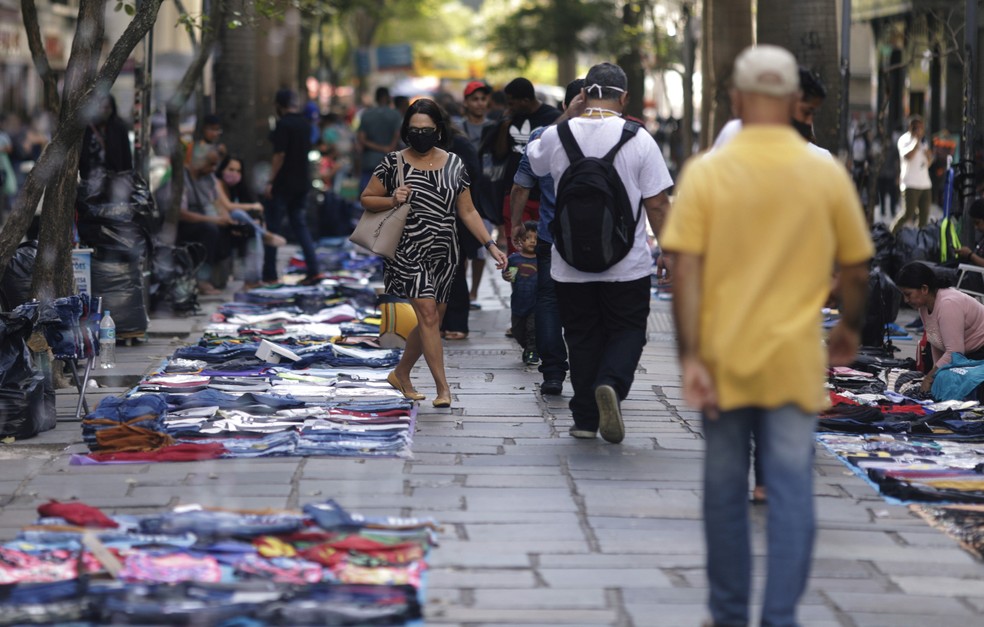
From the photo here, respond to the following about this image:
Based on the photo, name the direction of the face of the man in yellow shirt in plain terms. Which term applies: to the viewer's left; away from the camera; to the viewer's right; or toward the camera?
away from the camera

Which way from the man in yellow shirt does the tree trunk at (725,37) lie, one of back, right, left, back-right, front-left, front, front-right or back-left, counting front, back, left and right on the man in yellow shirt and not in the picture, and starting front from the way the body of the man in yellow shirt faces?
front

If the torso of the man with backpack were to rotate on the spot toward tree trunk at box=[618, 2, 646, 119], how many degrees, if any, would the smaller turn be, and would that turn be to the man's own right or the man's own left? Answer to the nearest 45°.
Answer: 0° — they already face it

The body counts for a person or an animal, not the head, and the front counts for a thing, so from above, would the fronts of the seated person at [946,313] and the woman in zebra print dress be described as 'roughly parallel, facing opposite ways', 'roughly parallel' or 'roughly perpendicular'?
roughly perpendicular

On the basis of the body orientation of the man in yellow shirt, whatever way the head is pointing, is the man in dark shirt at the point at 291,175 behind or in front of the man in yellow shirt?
in front

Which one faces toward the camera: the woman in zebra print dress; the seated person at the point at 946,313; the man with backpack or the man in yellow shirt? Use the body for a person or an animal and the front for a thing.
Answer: the woman in zebra print dress

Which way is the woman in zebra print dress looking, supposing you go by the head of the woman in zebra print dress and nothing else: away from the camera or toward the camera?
toward the camera

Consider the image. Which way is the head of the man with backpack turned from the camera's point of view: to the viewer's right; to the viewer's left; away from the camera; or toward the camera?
away from the camera

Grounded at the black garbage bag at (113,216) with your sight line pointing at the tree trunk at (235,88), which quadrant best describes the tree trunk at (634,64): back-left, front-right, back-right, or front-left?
front-right

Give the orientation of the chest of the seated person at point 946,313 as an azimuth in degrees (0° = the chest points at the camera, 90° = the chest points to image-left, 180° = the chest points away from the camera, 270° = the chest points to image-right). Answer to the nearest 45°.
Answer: approximately 90°

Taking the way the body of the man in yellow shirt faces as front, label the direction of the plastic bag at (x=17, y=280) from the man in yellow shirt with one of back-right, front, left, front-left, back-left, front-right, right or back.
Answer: front-left

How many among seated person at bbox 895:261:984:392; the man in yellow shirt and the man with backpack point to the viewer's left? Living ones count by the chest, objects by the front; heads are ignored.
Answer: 1

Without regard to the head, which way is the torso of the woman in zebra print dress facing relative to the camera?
toward the camera

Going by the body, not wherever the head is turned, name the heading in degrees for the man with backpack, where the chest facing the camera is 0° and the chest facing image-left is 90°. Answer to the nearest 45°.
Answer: approximately 180°

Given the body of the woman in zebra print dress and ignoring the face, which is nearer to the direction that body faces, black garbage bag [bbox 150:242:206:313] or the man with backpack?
the man with backpack

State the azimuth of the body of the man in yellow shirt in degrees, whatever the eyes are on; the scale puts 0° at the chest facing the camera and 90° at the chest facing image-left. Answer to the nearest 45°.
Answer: approximately 180°

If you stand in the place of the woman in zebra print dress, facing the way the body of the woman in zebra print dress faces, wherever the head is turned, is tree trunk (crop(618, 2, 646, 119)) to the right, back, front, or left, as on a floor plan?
back

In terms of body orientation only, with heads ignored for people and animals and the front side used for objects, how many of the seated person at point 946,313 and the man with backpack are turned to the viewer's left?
1
